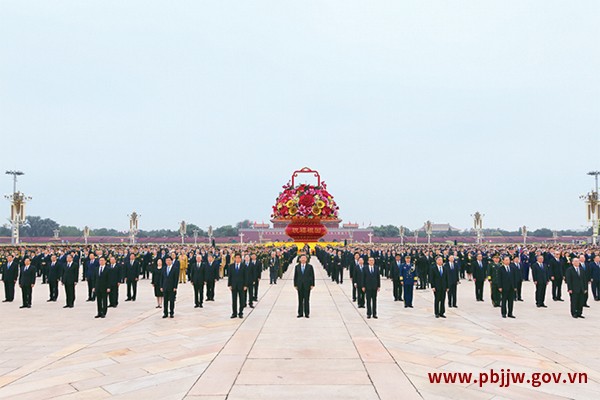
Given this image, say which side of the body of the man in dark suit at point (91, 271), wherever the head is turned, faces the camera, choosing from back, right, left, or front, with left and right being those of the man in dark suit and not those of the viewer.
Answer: front

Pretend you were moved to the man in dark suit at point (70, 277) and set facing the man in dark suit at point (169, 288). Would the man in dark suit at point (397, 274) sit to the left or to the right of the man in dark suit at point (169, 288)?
left

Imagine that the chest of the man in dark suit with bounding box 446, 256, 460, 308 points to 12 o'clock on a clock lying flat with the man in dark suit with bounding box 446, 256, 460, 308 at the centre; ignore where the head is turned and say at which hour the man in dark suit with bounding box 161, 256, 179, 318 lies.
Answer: the man in dark suit with bounding box 161, 256, 179, 318 is roughly at 2 o'clock from the man in dark suit with bounding box 446, 256, 460, 308.

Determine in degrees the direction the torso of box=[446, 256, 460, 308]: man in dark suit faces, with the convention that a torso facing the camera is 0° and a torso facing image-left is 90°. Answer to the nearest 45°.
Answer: approximately 0°

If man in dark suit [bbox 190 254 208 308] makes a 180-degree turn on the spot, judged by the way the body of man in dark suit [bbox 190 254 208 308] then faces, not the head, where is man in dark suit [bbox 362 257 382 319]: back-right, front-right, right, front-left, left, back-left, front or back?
back-right

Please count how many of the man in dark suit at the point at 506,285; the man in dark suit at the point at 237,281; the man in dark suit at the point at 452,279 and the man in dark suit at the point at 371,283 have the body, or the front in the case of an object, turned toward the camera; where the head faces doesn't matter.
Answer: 4

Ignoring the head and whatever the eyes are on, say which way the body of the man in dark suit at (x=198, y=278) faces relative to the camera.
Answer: toward the camera

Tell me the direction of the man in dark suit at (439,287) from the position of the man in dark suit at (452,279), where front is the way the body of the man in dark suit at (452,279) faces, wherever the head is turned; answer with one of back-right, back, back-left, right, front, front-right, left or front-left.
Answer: front

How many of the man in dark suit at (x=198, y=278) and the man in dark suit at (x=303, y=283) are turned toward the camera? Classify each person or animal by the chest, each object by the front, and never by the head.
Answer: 2

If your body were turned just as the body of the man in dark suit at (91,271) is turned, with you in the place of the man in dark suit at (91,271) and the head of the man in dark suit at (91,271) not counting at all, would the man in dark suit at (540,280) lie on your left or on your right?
on your left

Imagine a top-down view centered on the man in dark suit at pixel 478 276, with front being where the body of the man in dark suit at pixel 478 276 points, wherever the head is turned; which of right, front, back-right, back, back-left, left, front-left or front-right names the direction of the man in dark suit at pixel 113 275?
front-right

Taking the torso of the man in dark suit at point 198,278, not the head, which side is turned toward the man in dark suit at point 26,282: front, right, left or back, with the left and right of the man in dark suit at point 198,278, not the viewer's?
right

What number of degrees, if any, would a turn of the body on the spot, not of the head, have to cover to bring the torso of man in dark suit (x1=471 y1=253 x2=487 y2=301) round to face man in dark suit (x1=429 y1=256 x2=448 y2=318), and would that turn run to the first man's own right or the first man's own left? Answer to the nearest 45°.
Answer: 0° — they already face them

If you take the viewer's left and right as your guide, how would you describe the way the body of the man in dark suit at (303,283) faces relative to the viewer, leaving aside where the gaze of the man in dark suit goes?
facing the viewer

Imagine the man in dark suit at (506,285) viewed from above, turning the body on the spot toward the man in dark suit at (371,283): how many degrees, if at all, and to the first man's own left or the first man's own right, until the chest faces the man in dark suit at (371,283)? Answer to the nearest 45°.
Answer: approximately 45° to the first man's own right

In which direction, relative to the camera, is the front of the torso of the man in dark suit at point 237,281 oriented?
toward the camera
